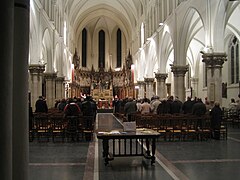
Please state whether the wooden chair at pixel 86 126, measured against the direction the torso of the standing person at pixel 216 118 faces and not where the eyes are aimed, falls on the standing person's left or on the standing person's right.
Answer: on the standing person's left

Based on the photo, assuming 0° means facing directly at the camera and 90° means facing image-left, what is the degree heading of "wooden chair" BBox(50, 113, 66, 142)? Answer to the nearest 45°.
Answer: approximately 180°

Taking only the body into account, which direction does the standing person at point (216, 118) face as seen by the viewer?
away from the camera

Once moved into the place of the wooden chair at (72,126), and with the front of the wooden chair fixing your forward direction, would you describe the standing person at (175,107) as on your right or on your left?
on your right

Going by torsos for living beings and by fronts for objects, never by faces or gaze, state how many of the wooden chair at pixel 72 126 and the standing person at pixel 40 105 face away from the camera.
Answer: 2

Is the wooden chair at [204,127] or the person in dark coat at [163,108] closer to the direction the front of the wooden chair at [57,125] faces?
the person in dark coat

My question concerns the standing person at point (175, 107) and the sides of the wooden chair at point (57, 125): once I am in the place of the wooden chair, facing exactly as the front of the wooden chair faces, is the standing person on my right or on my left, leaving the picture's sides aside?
on my right

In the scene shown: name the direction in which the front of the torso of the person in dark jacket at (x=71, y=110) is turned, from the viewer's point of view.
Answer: away from the camera

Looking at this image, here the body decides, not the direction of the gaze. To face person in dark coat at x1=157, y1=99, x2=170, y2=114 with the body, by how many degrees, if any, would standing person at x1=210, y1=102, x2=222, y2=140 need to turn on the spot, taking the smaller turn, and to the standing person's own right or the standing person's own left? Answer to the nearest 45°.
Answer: approximately 45° to the standing person's own left

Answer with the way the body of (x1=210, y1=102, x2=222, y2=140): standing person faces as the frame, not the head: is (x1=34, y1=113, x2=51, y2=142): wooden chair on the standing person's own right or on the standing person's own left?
on the standing person's own left

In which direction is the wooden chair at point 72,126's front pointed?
away from the camera

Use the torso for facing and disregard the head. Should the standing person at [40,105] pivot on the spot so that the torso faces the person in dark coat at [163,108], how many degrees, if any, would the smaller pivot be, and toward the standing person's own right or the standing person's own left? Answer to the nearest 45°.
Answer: approximately 90° to the standing person's own right

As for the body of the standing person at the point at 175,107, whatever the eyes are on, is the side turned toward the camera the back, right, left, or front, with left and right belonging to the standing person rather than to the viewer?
back

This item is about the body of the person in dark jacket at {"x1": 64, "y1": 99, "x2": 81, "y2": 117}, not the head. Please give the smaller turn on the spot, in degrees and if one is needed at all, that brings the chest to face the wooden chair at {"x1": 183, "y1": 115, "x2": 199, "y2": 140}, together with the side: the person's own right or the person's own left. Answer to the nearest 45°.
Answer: approximately 90° to the person's own right

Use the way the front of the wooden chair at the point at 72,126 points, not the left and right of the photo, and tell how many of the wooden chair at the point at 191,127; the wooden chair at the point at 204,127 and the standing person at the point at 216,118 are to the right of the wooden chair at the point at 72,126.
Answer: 3

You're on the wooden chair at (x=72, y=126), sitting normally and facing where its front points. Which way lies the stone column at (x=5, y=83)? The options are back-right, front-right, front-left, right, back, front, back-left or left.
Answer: back
